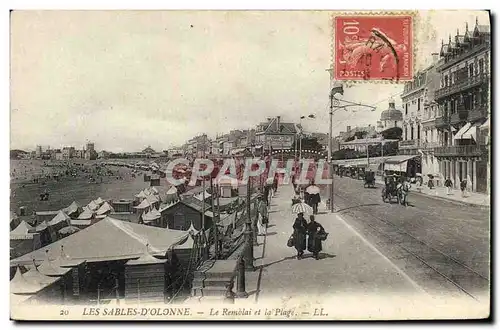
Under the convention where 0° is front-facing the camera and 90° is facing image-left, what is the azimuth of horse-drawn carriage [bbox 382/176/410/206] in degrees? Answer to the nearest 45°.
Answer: approximately 315°

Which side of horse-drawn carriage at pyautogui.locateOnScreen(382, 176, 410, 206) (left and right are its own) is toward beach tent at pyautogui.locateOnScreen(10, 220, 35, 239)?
right

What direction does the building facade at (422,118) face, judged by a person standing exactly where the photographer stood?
facing the viewer and to the left of the viewer

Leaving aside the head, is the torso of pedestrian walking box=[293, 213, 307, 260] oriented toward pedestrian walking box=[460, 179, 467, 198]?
no

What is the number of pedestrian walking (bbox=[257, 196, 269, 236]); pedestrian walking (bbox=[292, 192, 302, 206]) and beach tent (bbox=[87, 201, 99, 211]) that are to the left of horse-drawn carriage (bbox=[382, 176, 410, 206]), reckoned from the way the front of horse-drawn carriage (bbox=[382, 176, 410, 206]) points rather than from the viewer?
0

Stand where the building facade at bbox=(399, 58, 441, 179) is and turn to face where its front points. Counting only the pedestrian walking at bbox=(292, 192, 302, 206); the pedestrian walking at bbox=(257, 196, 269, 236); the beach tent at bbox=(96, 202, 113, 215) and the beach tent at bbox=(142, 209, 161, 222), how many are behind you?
0
